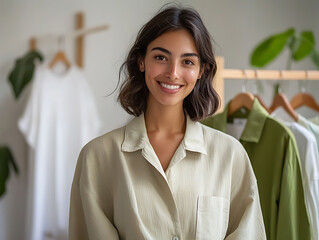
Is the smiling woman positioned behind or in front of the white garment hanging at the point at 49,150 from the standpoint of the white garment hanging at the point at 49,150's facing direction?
in front

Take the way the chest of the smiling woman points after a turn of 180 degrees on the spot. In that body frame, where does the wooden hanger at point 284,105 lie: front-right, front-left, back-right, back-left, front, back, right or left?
front-right

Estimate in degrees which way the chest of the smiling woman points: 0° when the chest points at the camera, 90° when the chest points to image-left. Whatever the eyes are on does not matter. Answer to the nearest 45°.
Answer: approximately 0°

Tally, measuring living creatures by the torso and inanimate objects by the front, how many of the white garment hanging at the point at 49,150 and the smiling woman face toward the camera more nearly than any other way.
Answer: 2

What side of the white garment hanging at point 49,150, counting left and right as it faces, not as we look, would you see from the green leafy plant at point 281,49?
left

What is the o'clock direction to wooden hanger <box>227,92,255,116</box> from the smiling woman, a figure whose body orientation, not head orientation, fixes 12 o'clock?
The wooden hanger is roughly at 7 o'clock from the smiling woman.

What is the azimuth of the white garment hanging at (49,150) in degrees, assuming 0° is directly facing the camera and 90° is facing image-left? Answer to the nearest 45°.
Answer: approximately 0°
